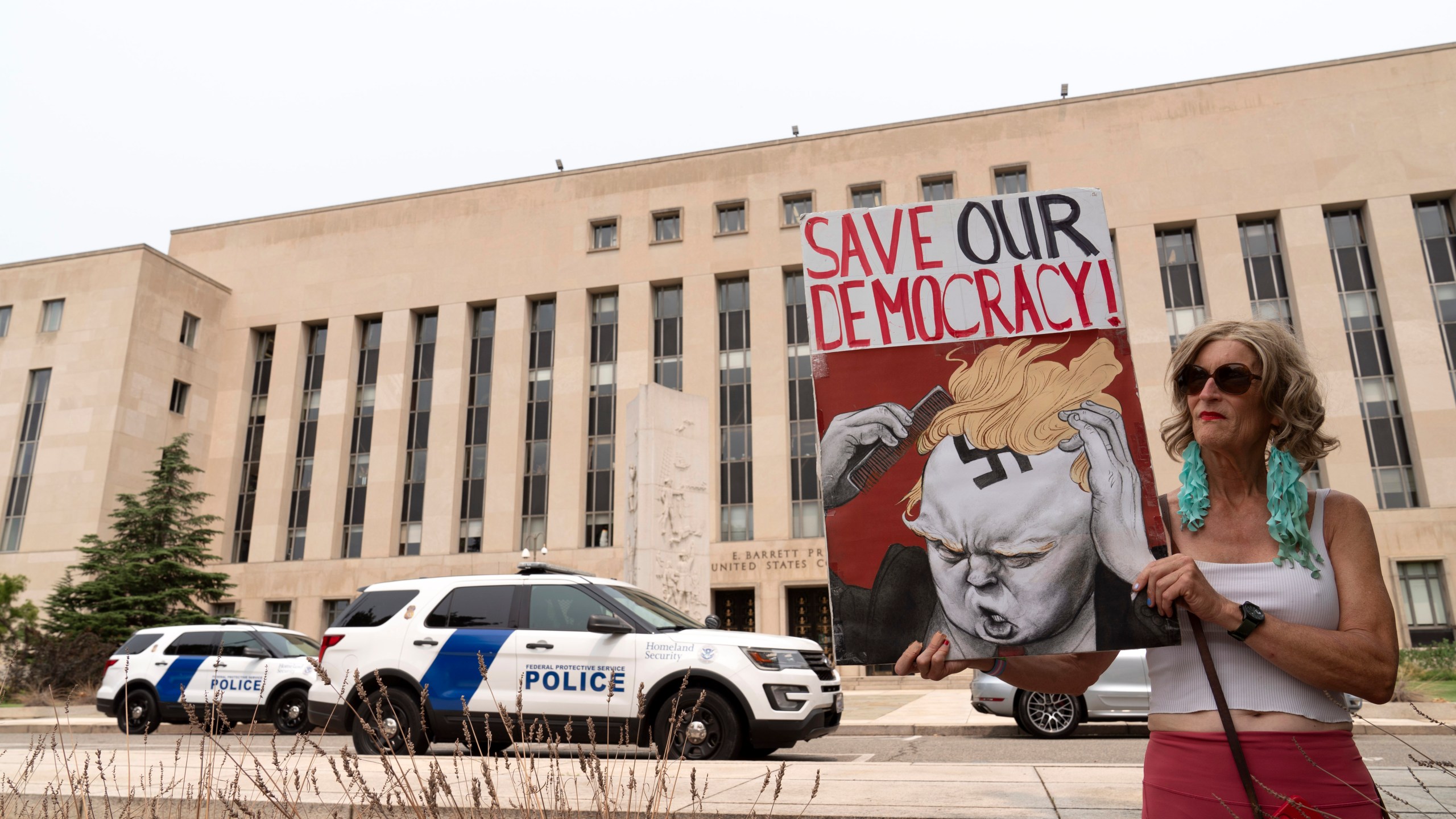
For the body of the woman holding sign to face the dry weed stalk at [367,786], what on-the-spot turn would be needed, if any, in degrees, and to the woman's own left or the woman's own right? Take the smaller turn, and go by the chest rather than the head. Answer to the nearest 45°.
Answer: approximately 45° to the woman's own right

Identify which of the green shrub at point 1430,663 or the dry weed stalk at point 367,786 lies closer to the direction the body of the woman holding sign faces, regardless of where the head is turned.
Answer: the dry weed stalk

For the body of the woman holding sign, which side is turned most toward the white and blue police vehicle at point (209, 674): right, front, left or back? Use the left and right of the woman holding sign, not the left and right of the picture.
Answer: right

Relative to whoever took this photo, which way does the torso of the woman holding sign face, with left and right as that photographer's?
facing the viewer and to the left of the viewer

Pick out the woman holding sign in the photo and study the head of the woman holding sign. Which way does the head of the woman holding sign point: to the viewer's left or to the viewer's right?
to the viewer's left

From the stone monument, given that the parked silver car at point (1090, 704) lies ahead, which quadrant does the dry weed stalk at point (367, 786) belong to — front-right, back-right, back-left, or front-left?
front-right

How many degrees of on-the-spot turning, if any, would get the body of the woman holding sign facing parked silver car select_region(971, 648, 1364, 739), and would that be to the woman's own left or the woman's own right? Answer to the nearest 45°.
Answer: approximately 135° to the woman's own right

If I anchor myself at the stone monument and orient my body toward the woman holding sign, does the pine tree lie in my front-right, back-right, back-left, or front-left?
back-right

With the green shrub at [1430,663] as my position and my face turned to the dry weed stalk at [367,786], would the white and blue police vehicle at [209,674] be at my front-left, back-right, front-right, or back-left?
front-right
